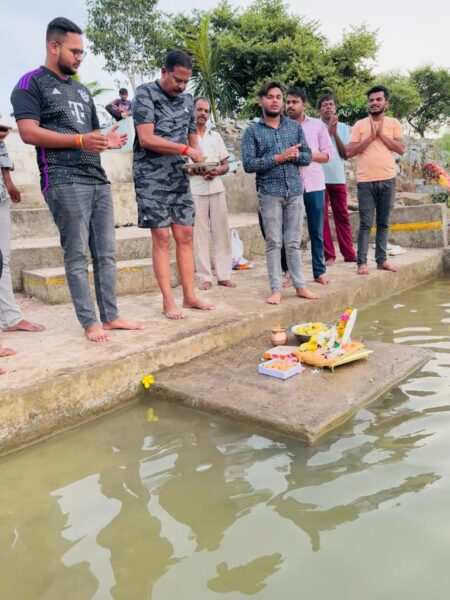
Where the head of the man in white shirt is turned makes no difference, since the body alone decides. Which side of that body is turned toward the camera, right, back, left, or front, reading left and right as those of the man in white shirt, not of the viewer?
front

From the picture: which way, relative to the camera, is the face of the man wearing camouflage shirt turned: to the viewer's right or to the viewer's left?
to the viewer's right

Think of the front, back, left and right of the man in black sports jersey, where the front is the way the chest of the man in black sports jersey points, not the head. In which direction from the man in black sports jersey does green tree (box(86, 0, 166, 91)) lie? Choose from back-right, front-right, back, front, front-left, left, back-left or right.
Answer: back-left

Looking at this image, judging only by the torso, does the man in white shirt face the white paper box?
yes

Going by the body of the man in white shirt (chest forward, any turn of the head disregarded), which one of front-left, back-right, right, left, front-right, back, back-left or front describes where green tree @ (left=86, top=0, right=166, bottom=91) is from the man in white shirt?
back

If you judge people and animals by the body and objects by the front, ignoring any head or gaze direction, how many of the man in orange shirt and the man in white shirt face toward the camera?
2

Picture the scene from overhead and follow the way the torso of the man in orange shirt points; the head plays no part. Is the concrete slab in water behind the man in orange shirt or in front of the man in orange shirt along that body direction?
in front

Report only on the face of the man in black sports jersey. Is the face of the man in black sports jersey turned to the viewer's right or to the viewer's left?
to the viewer's right

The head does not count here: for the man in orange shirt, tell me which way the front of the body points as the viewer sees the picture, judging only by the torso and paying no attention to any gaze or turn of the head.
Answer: toward the camera

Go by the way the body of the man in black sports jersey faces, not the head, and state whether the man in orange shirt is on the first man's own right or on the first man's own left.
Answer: on the first man's own left

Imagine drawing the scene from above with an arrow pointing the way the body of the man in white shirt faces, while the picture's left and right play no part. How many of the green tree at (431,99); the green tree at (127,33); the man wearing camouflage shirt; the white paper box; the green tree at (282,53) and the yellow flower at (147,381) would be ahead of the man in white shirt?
3

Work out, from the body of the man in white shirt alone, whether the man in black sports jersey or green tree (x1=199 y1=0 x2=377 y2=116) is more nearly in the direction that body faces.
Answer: the man in black sports jersey

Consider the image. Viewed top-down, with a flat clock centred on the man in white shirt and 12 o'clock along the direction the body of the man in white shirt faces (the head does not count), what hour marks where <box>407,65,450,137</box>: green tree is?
The green tree is roughly at 7 o'clock from the man in white shirt.

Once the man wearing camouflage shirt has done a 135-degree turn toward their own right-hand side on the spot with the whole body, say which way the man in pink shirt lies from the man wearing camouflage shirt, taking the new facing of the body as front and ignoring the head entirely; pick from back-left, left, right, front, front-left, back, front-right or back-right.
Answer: back-right
